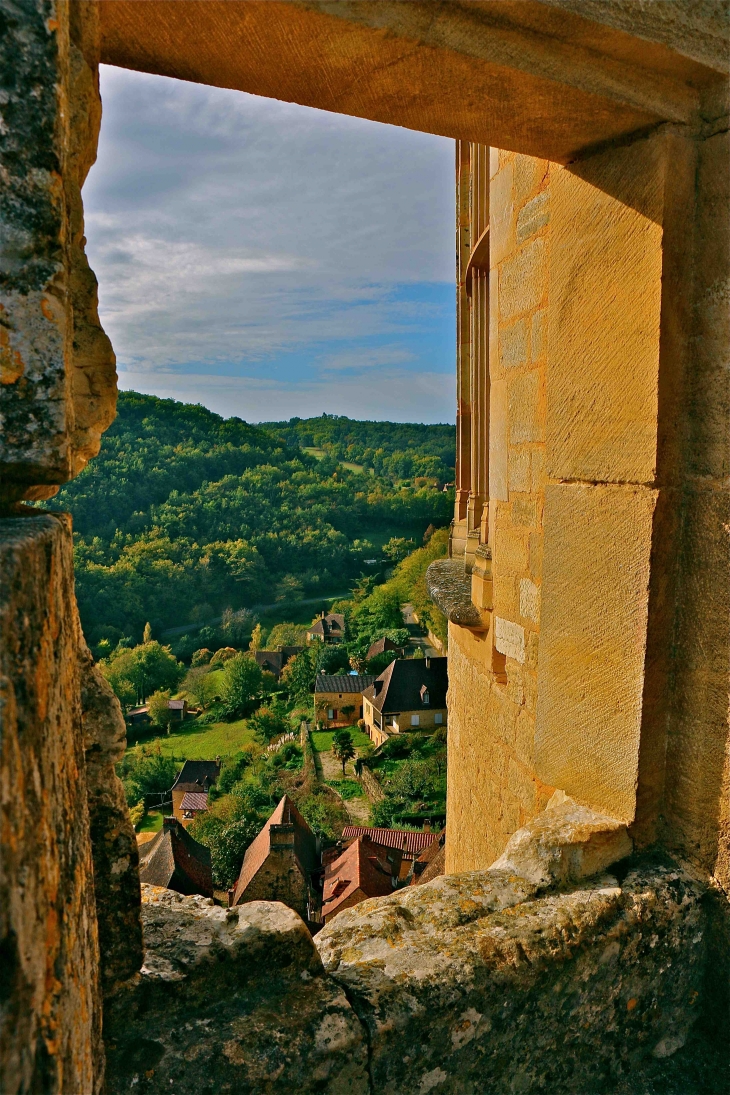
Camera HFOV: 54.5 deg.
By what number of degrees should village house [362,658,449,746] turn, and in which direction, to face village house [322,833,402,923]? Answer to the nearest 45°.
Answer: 0° — it already faces it

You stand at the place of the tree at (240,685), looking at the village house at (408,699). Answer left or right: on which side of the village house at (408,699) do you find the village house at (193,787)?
right

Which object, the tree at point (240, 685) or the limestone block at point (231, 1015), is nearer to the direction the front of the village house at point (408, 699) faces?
the limestone block

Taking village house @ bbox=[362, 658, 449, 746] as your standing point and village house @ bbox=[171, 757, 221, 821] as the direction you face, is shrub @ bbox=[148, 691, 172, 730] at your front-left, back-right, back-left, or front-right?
front-right

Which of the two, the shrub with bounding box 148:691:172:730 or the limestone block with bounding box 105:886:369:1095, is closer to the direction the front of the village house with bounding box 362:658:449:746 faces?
the limestone block

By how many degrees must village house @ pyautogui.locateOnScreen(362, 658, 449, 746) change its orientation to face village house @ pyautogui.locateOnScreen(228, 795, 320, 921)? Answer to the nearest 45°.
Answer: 0° — it already faces it

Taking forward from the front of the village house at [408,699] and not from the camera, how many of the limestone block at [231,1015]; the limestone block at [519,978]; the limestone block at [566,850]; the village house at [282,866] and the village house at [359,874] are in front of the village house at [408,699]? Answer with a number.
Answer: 5

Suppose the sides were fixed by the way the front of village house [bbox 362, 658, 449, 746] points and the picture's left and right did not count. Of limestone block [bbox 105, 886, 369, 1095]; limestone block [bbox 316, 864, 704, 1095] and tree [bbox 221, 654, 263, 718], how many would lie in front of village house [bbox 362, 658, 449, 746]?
2

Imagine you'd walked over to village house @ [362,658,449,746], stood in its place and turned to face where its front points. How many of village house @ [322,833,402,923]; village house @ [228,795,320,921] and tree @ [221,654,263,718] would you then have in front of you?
2

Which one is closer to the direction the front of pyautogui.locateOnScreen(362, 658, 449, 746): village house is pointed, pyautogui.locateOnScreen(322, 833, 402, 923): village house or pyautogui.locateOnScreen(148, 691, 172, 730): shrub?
the village house

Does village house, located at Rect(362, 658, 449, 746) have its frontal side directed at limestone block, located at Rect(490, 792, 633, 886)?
yes

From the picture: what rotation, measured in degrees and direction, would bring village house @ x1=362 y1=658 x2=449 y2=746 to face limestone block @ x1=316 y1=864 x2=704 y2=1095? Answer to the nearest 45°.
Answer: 0° — it already faces it

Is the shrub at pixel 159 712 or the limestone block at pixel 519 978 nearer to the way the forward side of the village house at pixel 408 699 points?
the limestone block

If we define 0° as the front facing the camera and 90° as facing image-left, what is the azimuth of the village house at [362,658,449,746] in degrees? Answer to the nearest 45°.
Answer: approximately 0°

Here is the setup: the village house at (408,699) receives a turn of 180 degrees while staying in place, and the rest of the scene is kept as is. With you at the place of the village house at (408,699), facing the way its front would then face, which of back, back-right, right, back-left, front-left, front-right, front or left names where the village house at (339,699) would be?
front-left

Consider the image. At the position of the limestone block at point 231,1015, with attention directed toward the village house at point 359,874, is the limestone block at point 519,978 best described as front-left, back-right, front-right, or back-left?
front-right

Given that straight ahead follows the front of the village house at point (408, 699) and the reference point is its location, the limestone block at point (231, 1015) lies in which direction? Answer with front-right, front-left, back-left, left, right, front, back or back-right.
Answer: front

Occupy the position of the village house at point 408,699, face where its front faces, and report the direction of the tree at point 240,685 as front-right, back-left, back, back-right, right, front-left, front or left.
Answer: back-right
